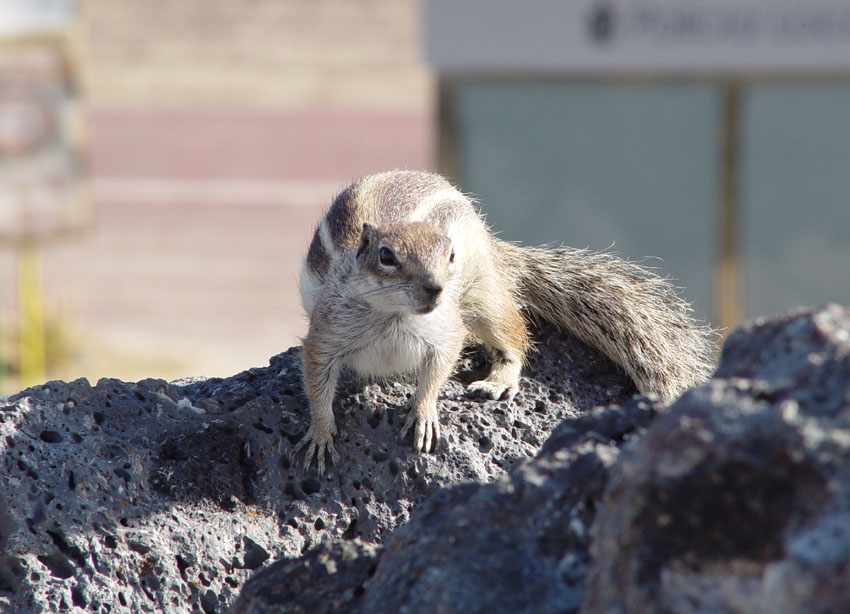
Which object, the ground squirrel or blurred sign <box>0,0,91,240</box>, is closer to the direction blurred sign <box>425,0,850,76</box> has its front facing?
the ground squirrel

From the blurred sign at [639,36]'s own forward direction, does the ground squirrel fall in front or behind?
in front

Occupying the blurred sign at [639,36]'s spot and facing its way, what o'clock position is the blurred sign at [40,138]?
the blurred sign at [40,138] is roughly at 3 o'clock from the blurred sign at [639,36].

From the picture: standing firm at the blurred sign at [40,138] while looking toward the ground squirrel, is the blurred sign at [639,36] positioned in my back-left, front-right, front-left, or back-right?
front-left

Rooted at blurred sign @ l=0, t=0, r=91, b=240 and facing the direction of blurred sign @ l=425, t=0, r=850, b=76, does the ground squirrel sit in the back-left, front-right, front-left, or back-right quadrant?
front-right

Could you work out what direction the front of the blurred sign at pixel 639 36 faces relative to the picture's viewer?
facing the viewer
